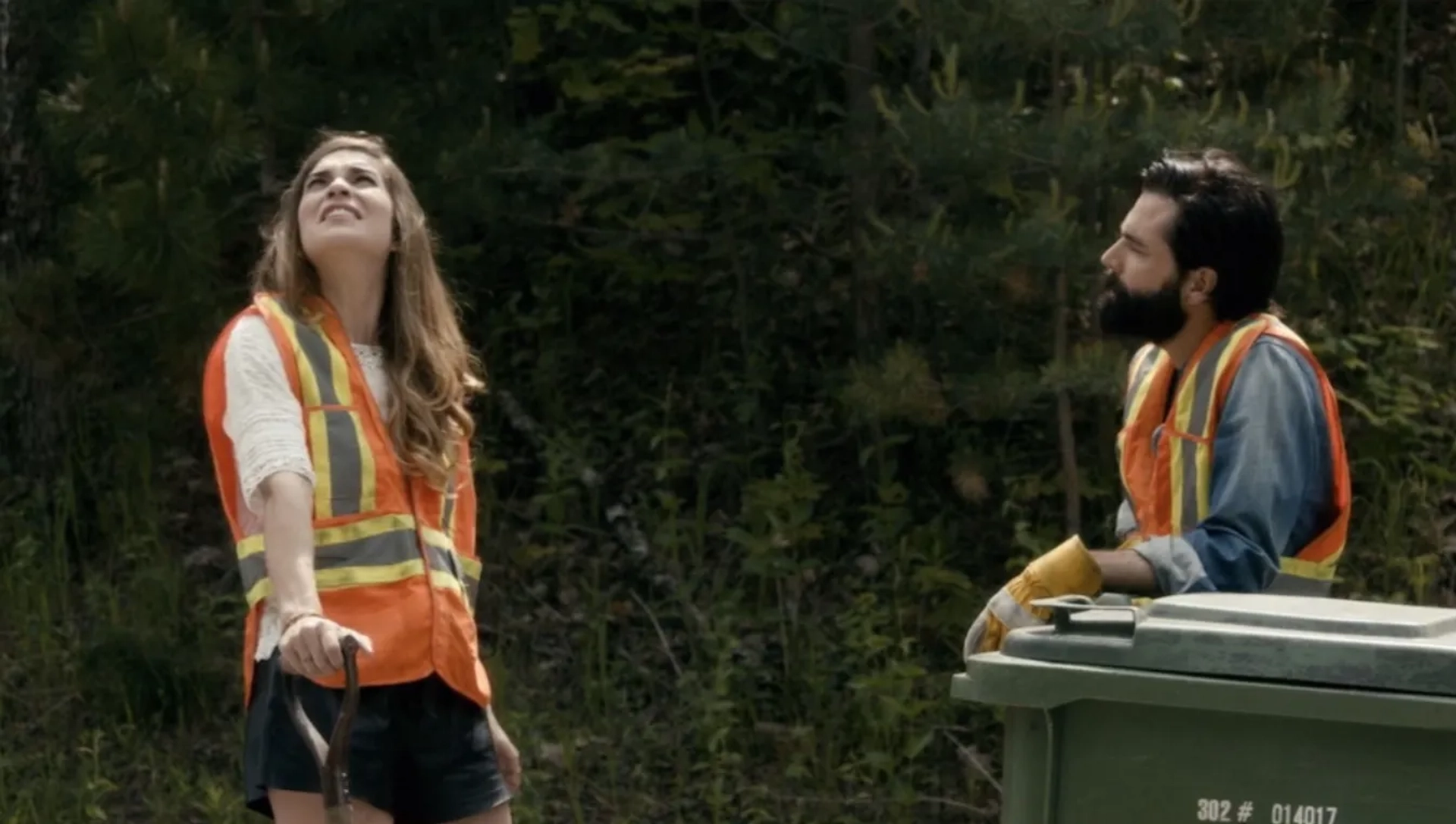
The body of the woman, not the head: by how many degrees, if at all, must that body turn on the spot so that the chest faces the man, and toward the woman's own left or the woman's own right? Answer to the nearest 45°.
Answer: approximately 45° to the woman's own left

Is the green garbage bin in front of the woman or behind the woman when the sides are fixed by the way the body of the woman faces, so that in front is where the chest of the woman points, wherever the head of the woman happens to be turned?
in front

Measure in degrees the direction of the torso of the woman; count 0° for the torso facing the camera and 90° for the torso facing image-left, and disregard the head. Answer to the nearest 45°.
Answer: approximately 315°

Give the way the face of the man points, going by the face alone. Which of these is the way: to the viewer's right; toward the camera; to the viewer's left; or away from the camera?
to the viewer's left
